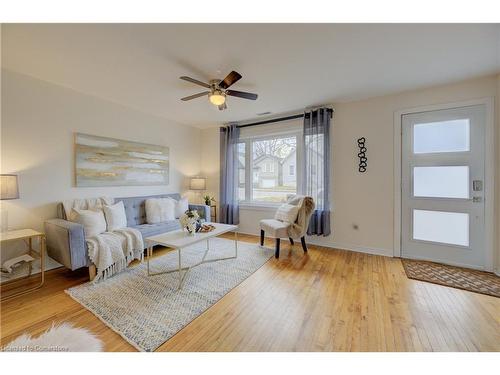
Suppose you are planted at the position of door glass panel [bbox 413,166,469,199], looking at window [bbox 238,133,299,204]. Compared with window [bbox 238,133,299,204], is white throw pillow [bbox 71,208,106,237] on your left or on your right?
left

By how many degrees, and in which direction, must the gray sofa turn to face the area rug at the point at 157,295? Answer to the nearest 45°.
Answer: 0° — it already faces it

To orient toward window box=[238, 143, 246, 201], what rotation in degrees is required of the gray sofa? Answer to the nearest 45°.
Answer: approximately 45° to its left

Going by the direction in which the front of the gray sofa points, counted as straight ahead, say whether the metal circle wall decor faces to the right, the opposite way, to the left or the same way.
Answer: to the right

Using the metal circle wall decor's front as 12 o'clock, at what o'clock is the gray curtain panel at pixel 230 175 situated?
The gray curtain panel is roughly at 3 o'clock from the metal circle wall decor.

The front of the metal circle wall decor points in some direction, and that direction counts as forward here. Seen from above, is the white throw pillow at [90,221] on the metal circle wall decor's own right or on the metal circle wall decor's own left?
on the metal circle wall decor's own right

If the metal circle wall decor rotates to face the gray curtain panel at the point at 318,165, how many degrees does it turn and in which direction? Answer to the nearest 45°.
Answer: approximately 90° to its right

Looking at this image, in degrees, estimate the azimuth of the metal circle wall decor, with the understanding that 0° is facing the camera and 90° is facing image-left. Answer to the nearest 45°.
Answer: approximately 0°

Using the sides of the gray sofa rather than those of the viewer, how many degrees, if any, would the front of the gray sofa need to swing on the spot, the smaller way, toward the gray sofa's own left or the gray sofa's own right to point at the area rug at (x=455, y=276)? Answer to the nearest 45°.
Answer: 0° — it already faces it

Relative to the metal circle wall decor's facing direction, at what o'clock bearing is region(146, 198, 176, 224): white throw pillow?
The white throw pillow is roughly at 2 o'clock from the metal circle wall decor.

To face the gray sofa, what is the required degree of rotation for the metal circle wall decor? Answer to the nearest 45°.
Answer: approximately 45° to its right

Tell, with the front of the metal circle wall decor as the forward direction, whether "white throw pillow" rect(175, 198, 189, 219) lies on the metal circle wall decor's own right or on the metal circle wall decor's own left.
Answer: on the metal circle wall decor's own right

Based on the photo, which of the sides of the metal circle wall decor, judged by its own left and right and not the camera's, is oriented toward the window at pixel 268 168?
right

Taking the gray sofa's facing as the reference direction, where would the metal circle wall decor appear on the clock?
The metal circle wall decor is roughly at 11 o'clock from the gray sofa.
